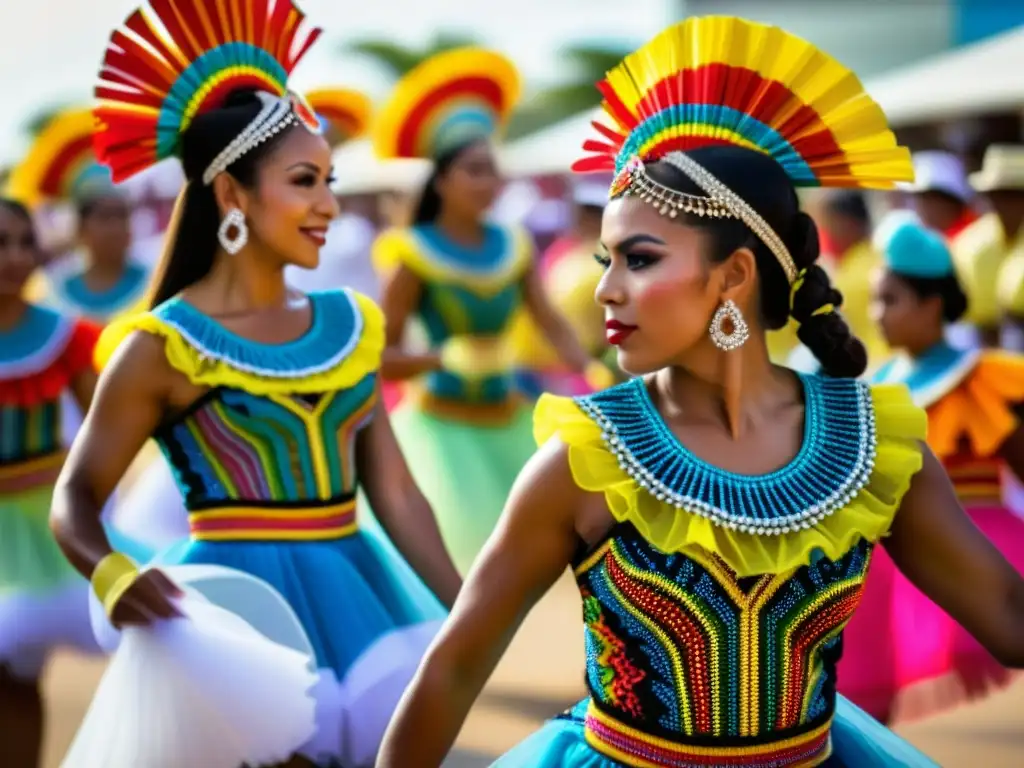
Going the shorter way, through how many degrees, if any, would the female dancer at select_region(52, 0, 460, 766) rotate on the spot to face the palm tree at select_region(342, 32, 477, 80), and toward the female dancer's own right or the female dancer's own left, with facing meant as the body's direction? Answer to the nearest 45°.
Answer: approximately 135° to the female dancer's own left

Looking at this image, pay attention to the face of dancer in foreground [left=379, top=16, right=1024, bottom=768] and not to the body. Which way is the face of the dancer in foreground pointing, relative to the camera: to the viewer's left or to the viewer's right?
to the viewer's left

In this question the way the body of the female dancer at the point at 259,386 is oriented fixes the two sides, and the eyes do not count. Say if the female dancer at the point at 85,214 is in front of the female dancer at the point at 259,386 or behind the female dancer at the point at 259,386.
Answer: behind

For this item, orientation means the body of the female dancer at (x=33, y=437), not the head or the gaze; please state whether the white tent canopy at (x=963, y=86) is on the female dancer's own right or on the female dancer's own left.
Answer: on the female dancer's own left

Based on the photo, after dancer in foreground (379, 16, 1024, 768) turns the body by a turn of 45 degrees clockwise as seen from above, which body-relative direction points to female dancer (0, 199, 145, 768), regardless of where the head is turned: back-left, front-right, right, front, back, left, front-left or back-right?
right

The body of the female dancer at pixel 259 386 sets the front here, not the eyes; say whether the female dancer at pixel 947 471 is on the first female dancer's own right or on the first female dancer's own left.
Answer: on the first female dancer's own left

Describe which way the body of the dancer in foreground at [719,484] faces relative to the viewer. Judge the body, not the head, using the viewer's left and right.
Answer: facing the viewer

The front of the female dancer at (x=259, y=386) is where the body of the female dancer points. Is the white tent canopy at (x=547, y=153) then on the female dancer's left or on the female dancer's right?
on the female dancer's left

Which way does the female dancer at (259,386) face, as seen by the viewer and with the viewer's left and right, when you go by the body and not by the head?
facing the viewer and to the right of the viewer

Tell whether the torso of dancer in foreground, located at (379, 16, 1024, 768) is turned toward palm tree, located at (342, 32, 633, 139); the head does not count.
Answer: no

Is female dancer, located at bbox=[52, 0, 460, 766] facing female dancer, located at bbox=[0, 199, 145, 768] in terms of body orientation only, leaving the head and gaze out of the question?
no

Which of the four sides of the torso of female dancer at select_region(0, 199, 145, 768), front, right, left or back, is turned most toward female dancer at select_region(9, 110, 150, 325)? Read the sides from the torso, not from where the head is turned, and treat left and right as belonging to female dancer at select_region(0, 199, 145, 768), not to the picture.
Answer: back

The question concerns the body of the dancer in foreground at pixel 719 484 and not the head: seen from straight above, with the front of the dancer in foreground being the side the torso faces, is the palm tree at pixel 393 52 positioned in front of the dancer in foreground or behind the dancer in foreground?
behind

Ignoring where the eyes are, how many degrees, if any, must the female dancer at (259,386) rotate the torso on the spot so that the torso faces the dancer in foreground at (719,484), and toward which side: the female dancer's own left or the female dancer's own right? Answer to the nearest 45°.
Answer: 0° — they already face them

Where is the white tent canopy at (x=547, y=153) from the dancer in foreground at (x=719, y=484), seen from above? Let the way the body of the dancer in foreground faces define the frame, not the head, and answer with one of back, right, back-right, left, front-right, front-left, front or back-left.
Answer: back

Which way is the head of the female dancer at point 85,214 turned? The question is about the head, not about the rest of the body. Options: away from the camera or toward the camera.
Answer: toward the camera

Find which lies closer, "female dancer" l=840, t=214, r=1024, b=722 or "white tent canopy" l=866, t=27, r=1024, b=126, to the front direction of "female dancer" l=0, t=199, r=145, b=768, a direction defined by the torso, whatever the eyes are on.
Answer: the female dancer

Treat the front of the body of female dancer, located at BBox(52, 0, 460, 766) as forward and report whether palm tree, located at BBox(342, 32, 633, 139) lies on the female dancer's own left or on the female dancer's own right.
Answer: on the female dancer's own left

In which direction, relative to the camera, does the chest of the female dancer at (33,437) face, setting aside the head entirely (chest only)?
toward the camera
